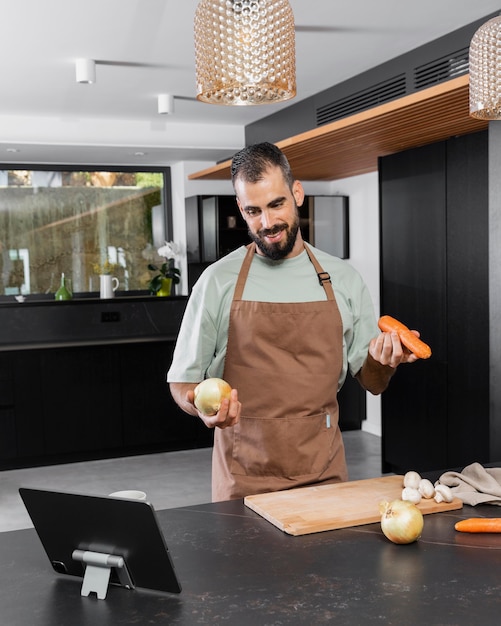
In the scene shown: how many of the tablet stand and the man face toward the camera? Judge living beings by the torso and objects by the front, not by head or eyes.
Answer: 1

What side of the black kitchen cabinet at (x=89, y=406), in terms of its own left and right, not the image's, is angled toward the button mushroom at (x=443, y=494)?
front

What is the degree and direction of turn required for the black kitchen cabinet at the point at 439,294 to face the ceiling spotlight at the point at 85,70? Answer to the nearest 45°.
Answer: approximately 45° to its right

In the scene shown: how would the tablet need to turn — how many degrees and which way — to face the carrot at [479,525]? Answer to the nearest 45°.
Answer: approximately 45° to its right

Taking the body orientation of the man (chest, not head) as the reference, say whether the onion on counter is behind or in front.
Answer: in front

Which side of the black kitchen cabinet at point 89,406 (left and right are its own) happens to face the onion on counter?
front

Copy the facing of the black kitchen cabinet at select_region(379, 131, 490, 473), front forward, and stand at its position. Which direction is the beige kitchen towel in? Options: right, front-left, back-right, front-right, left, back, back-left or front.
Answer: front-left

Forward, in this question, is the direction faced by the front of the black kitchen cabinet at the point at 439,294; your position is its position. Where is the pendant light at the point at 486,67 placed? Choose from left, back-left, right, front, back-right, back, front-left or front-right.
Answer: front-left

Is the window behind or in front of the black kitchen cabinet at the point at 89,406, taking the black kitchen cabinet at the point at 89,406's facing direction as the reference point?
behind

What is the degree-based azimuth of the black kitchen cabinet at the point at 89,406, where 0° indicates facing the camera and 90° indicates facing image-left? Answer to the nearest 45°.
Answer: approximately 0°

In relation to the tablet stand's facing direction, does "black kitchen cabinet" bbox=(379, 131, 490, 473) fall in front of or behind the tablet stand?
in front

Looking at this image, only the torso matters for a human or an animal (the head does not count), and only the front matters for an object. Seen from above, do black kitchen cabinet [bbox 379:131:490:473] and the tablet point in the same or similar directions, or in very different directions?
very different directions

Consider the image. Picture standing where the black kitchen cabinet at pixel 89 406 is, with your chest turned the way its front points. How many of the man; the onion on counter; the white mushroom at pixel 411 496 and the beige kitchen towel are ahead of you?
4

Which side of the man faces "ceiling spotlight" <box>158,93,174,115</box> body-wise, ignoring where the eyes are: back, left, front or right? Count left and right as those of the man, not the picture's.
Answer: back
